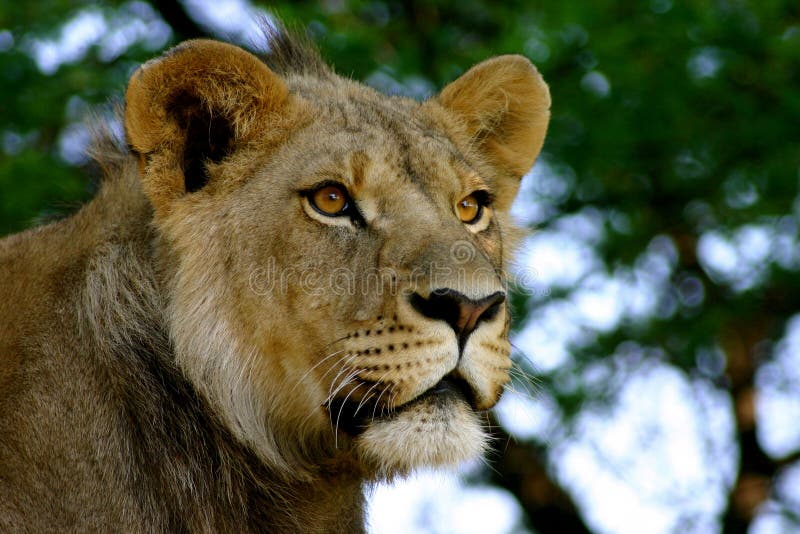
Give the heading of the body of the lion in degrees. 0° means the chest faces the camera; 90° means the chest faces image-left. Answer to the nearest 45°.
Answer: approximately 315°
